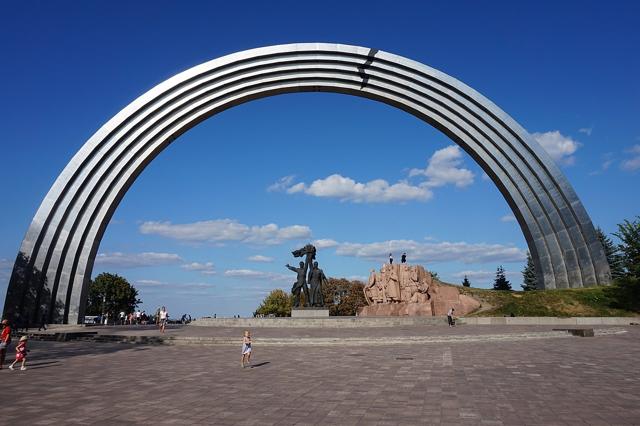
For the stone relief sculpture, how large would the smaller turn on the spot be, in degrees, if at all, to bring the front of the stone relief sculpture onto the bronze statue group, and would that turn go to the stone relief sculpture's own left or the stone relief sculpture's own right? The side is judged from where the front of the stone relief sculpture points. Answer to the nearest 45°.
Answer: approximately 45° to the stone relief sculpture's own right

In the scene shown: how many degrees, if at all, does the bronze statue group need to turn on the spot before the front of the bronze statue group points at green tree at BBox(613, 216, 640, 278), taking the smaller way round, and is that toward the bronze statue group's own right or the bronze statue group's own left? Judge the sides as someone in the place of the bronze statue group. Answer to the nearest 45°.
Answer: approximately 90° to the bronze statue group's own left

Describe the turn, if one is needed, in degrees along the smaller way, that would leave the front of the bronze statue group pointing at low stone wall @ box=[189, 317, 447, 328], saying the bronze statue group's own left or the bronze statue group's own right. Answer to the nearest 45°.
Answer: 0° — it already faces it

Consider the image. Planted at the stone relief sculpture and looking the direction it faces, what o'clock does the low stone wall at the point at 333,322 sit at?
The low stone wall is roughly at 1 o'clock from the stone relief sculpture.

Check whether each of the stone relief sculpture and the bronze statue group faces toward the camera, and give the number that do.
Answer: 2

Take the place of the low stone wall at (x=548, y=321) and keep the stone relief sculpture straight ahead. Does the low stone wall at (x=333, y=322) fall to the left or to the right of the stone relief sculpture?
left

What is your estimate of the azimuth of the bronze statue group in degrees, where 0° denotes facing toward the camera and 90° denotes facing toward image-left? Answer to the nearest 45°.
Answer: approximately 0°

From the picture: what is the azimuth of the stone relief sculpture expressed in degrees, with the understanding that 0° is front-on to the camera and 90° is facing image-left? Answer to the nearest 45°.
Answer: approximately 0°

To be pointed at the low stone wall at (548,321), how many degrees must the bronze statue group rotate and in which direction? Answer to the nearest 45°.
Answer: approximately 90° to its left
